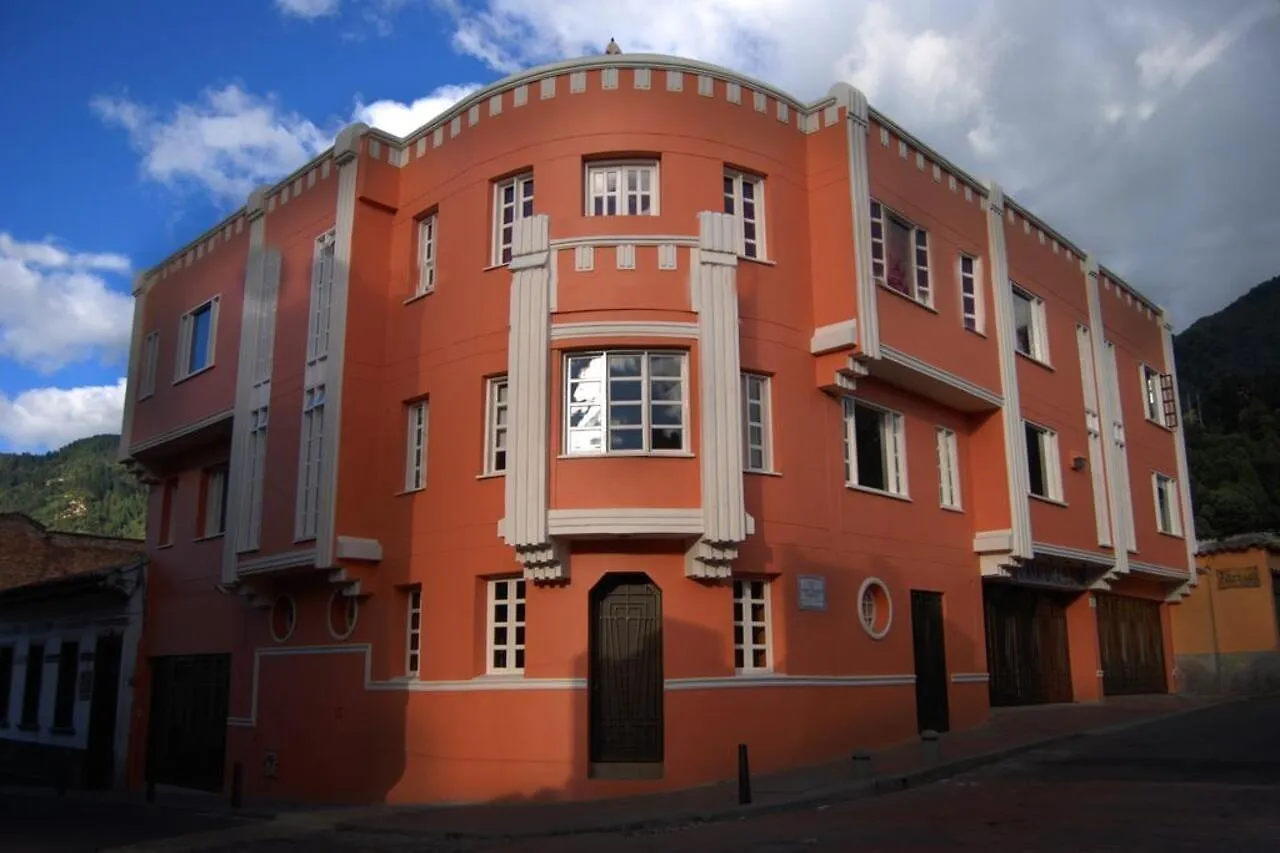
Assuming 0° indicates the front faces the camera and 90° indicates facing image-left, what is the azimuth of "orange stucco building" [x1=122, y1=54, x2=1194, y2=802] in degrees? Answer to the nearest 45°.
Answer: approximately 0°
